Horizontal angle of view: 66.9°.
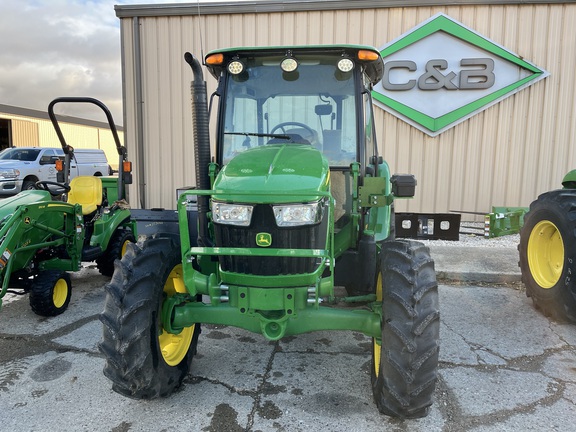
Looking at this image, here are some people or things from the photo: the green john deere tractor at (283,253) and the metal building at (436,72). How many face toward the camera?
2

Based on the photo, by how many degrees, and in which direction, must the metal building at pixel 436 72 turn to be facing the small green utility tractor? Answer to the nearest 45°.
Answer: approximately 45° to its right

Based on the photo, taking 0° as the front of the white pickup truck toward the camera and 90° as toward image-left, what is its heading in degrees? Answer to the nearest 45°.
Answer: approximately 45°

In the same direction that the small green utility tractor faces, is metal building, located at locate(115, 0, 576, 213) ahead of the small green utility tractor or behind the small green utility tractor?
behind

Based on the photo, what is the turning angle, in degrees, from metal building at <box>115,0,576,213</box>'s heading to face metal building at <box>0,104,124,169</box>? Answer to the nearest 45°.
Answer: approximately 135° to its right

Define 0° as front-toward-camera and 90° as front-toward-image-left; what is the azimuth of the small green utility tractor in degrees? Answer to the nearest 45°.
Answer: approximately 45°

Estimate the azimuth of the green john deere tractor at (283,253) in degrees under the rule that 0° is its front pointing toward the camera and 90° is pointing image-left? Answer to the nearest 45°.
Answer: approximately 0°

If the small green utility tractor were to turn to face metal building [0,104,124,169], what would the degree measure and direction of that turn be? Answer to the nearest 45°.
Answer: approximately 135° to its right

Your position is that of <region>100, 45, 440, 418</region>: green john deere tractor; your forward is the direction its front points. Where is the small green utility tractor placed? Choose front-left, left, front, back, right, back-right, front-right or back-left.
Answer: back-right

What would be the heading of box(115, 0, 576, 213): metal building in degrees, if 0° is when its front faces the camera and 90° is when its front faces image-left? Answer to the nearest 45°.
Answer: approximately 0°
